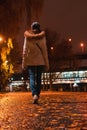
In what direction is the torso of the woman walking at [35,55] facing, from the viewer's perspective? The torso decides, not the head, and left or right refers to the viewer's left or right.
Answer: facing away from the viewer
